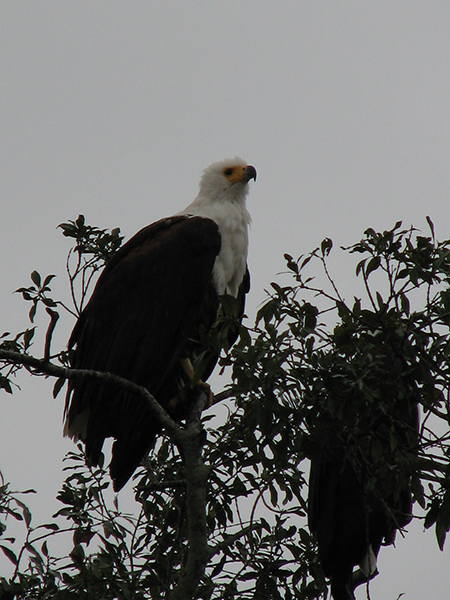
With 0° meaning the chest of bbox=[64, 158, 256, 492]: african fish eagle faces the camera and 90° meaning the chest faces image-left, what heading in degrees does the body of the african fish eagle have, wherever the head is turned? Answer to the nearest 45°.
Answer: approximately 270°
